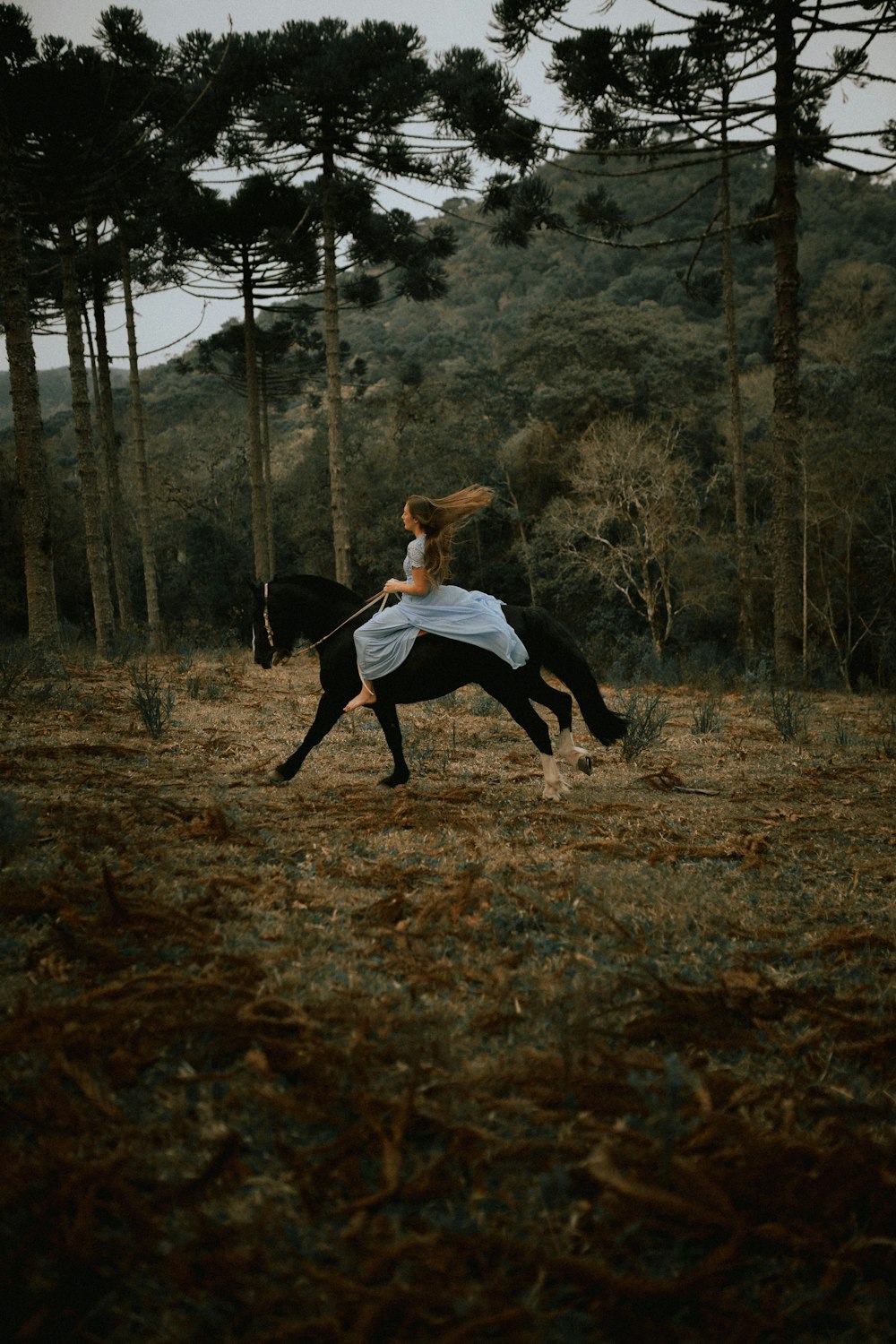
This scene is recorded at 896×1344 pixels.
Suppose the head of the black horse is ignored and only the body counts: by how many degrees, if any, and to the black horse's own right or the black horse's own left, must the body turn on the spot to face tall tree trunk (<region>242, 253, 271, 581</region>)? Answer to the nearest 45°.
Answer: approximately 90° to the black horse's own right

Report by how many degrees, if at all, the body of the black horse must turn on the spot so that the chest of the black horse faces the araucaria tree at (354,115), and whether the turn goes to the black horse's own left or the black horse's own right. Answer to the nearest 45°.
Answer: approximately 90° to the black horse's own right

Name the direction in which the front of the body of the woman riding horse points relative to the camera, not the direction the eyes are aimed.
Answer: to the viewer's left

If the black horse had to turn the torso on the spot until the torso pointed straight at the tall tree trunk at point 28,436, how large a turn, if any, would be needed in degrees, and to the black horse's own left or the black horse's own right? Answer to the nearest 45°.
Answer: approximately 45° to the black horse's own right

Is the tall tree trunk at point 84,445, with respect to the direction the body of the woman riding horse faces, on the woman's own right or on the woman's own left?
on the woman's own right

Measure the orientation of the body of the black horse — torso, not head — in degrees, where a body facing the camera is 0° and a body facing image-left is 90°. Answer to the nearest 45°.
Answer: approximately 90°

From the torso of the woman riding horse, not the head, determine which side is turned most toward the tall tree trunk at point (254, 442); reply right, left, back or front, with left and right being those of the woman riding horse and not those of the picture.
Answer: right

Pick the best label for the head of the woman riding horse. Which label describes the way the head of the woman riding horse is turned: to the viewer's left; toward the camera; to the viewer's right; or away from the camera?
to the viewer's left

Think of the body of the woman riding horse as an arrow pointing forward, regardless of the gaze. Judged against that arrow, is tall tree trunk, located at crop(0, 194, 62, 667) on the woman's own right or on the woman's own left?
on the woman's own right

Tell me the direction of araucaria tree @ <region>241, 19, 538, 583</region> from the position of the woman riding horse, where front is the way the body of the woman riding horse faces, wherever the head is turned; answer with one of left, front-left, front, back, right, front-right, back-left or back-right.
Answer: right
